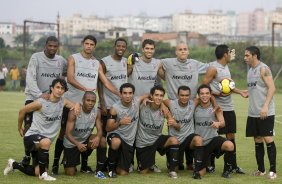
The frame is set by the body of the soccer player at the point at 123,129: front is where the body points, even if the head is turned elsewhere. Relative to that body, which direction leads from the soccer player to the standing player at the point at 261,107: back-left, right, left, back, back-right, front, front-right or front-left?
left

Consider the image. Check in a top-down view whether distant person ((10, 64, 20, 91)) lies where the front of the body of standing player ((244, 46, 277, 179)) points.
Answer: no

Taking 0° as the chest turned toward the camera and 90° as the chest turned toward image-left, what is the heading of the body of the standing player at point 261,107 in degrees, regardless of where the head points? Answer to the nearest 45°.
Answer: approximately 45°

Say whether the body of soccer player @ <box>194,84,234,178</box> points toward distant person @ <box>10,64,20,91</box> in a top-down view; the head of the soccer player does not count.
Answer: no

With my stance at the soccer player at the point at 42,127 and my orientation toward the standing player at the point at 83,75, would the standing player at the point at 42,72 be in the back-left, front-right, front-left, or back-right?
front-left

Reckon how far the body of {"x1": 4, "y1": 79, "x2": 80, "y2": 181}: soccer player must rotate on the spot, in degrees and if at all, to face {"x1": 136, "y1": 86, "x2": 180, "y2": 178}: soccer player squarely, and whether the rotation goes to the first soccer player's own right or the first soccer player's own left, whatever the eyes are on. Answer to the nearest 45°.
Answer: approximately 45° to the first soccer player's own left

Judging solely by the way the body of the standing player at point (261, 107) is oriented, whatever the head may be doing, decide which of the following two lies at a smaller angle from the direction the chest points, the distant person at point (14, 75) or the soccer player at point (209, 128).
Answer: the soccer player

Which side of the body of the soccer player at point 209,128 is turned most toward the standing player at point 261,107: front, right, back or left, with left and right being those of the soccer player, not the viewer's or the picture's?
left

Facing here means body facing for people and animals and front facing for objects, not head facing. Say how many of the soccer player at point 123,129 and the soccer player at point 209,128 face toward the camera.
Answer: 2

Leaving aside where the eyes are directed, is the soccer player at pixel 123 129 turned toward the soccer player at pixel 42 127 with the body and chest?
no

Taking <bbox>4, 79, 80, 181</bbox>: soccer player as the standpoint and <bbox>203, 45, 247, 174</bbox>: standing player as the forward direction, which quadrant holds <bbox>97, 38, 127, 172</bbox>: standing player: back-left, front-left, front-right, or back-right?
front-left

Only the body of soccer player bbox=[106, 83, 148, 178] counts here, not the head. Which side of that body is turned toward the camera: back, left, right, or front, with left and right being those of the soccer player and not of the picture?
front

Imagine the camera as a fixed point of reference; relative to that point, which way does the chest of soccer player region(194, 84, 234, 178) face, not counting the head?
toward the camera

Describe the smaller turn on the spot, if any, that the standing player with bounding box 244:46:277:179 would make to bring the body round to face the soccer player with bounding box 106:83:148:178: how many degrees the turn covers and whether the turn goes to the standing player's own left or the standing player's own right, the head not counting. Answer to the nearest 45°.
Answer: approximately 45° to the standing player's own right

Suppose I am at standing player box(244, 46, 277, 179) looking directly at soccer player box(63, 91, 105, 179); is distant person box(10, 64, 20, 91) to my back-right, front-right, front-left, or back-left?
front-right

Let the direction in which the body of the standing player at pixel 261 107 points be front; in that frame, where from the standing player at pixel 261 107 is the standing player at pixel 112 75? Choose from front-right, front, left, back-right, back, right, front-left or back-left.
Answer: front-right

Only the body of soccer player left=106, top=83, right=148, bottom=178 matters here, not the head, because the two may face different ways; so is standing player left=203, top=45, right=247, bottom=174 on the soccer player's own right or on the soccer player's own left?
on the soccer player's own left
